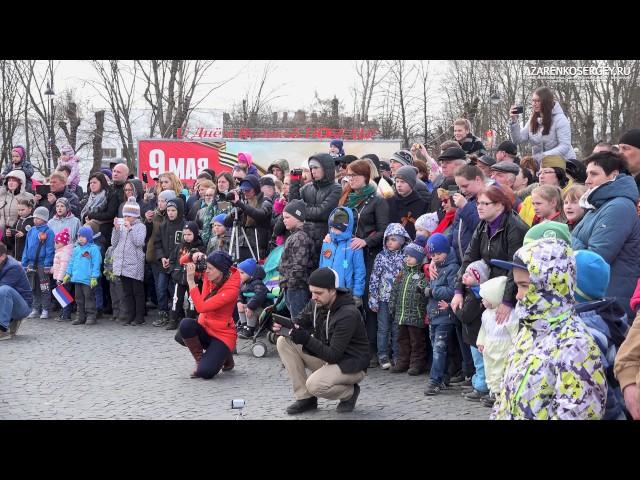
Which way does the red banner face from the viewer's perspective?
toward the camera

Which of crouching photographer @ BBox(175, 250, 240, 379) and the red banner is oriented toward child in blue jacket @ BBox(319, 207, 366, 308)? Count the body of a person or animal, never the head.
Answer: the red banner

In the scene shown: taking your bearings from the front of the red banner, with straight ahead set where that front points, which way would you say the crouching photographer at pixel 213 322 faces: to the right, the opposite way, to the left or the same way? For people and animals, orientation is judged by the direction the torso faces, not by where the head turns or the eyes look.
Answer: to the right

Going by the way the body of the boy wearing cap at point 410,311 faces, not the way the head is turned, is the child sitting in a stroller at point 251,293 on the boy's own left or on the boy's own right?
on the boy's own right

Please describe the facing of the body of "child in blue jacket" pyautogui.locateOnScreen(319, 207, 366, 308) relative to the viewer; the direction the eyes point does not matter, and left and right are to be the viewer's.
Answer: facing the viewer and to the left of the viewer

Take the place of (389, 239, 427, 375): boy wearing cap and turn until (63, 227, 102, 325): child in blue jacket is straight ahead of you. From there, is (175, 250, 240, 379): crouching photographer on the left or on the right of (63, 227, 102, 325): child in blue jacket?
left

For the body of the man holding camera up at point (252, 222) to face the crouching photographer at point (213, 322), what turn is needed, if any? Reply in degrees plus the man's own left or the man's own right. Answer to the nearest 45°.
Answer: approximately 45° to the man's own left

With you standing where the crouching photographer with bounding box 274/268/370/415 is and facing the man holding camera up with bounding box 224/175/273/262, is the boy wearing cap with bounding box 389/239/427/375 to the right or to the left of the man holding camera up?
right

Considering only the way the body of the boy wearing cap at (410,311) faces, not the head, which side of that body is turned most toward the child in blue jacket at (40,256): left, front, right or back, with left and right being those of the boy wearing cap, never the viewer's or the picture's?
right

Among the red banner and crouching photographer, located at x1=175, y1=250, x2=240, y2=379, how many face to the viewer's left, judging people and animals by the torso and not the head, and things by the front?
1

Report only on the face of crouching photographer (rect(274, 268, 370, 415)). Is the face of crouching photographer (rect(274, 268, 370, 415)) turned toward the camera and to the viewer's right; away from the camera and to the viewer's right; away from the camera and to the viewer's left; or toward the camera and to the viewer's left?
toward the camera and to the viewer's left

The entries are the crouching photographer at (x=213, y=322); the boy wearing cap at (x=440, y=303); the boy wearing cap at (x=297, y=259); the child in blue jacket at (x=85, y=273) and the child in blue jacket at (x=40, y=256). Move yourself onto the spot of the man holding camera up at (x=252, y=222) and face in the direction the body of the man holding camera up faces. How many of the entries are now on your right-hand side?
2

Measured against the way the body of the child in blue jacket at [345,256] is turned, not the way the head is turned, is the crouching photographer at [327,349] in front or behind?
in front

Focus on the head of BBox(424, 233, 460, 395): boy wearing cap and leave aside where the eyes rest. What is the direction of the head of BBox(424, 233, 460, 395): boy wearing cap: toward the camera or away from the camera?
toward the camera

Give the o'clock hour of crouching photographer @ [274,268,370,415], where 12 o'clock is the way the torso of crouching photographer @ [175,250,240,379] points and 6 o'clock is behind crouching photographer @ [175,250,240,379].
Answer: crouching photographer @ [274,268,370,415] is roughly at 8 o'clock from crouching photographer @ [175,250,240,379].
